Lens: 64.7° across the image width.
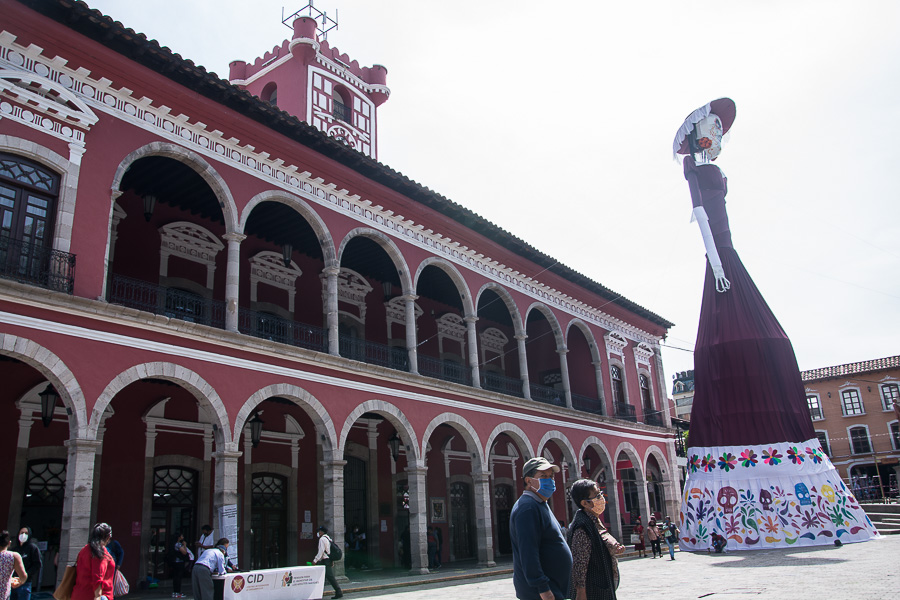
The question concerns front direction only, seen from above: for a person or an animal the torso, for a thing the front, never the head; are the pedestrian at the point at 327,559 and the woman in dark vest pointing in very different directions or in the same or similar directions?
very different directions

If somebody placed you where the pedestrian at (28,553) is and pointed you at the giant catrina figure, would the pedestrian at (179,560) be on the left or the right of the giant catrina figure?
left

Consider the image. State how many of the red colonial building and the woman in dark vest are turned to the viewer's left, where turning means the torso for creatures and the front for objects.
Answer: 0

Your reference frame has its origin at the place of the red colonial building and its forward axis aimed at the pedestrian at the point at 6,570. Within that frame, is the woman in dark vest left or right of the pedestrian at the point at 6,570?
left

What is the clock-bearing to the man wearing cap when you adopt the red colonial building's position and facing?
The man wearing cap is roughly at 1 o'clock from the red colonial building.

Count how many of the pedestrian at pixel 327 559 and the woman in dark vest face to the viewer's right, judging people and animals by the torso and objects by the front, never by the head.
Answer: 1

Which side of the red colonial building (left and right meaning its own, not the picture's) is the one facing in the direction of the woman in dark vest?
front

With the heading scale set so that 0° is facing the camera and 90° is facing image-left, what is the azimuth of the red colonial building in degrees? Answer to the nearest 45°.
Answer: approximately 315°

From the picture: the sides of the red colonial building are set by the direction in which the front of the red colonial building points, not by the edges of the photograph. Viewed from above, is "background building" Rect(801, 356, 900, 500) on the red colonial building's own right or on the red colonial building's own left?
on the red colonial building's own left
